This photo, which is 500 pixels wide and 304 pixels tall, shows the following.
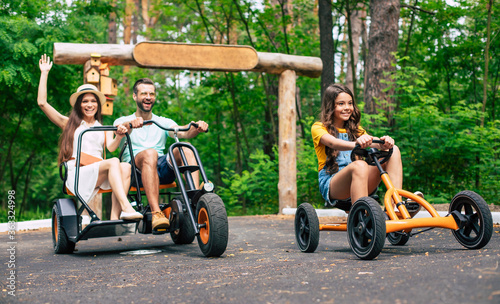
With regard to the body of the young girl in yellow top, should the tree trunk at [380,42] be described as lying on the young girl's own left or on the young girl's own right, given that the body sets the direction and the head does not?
on the young girl's own left

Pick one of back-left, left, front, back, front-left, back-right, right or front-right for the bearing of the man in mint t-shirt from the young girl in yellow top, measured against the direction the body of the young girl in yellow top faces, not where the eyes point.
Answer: back-right

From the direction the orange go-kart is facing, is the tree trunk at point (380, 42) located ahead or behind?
behind

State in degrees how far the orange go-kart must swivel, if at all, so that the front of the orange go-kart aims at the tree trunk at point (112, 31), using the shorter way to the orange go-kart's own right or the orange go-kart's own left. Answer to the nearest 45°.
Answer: approximately 180°

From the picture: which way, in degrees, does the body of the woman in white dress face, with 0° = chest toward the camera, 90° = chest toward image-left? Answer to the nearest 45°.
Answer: approximately 315°

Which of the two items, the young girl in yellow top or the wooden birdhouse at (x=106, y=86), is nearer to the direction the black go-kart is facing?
the young girl in yellow top

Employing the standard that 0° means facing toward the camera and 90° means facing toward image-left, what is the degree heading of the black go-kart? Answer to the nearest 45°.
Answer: approximately 315°

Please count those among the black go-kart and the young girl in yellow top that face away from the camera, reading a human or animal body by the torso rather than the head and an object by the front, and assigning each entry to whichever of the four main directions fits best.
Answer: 0

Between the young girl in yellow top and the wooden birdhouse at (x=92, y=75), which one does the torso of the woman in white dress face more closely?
the young girl in yellow top

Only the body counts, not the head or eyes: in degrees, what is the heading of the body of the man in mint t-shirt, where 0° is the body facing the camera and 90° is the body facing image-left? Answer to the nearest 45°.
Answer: approximately 315°
